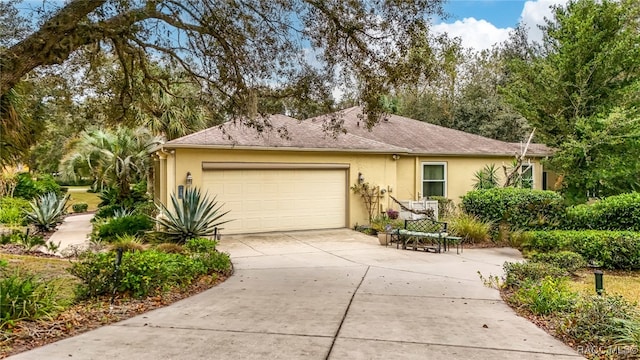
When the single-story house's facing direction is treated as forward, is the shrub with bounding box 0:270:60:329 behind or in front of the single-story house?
in front

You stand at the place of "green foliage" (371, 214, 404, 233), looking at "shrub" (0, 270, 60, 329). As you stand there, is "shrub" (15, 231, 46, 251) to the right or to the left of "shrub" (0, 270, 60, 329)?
right

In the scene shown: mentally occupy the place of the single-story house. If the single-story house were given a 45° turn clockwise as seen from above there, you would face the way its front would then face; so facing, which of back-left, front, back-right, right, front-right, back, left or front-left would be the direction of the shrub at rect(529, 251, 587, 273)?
left

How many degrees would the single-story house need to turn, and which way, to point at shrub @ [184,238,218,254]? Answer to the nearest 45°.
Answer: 0° — it already faces it

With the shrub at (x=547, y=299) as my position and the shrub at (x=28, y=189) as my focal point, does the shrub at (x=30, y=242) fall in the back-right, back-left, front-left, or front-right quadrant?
front-left

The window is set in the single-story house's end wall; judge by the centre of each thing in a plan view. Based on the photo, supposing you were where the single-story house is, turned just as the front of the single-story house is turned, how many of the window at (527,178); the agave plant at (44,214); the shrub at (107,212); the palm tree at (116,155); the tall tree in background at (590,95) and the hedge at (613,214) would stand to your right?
3

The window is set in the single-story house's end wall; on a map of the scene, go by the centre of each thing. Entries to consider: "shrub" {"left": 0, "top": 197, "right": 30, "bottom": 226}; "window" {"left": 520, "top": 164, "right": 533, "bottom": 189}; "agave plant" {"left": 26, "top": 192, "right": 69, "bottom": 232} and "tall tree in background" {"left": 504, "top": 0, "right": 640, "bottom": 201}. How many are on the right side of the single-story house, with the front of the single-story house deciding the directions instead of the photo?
2

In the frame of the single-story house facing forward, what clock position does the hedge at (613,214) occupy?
The hedge is roughly at 10 o'clock from the single-story house.

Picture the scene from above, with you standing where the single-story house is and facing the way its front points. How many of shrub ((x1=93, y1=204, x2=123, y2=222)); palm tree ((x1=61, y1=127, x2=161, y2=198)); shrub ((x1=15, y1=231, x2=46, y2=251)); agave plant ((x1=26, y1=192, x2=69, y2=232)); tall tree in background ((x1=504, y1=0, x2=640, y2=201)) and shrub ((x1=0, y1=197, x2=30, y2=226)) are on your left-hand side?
1

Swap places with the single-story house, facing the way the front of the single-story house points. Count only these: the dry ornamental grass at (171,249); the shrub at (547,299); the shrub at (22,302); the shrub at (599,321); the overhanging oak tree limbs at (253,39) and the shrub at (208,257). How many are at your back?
0

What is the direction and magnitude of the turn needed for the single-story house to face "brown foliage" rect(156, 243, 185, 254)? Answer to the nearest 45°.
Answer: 0° — it already faces it

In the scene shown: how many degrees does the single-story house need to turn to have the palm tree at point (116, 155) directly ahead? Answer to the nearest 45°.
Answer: approximately 90° to its right

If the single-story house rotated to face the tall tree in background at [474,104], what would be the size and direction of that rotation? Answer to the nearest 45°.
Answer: approximately 135° to its left

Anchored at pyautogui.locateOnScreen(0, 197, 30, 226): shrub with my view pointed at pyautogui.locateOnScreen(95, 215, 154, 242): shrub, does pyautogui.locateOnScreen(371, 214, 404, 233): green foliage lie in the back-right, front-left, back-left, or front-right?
front-left

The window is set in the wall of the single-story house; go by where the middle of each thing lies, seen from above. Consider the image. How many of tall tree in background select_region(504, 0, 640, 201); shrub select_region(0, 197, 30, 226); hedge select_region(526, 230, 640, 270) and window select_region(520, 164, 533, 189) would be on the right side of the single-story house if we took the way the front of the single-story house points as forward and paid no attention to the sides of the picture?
1

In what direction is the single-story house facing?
toward the camera

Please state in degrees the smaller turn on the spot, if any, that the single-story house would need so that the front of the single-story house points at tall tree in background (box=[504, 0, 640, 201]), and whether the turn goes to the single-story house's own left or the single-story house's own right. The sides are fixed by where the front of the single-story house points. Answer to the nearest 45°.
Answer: approximately 90° to the single-story house's own left

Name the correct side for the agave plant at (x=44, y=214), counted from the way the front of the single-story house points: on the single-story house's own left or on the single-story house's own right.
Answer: on the single-story house's own right

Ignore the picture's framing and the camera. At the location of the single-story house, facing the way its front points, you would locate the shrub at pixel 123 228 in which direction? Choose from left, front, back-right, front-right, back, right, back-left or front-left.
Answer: front-right
